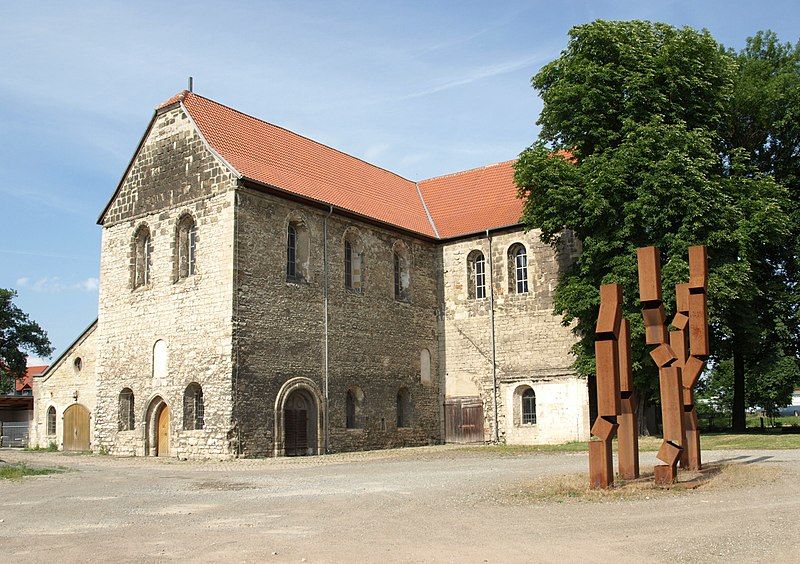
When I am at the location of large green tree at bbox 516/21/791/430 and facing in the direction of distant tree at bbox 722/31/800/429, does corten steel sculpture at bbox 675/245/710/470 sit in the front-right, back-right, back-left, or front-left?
back-right

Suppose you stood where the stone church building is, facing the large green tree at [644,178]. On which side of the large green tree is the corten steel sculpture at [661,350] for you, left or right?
right
